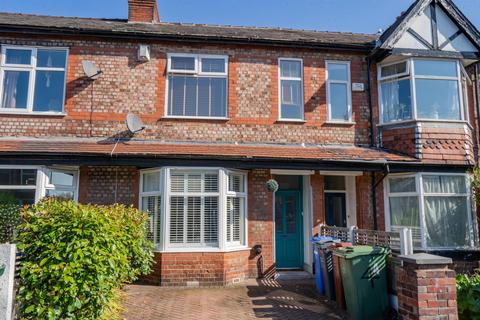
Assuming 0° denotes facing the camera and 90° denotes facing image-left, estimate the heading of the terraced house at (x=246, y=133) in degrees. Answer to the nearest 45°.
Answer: approximately 0°

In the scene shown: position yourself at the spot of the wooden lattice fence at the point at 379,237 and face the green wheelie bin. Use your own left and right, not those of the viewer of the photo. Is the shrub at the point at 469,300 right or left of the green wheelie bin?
left

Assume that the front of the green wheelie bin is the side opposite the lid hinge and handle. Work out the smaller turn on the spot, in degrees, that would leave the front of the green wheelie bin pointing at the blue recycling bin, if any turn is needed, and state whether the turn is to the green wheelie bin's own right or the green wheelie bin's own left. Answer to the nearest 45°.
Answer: approximately 45° to the green wheelie bin's own right
